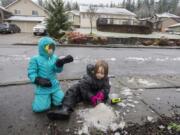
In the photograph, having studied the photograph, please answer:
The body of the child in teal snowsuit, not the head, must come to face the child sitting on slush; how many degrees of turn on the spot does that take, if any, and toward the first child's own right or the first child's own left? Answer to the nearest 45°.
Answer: approximately 45° to the first child's own left

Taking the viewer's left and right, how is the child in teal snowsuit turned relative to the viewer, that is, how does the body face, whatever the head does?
facing the viewer and to the right of the viewer

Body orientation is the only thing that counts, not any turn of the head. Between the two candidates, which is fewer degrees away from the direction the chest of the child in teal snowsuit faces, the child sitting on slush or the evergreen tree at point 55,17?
the child sitting on slush

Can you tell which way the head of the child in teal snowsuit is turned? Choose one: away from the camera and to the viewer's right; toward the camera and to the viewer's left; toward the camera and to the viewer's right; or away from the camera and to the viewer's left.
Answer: toward the camera and to the viewer's right

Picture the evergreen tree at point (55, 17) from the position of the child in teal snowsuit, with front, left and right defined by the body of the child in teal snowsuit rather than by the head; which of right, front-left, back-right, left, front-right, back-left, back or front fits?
back-left
